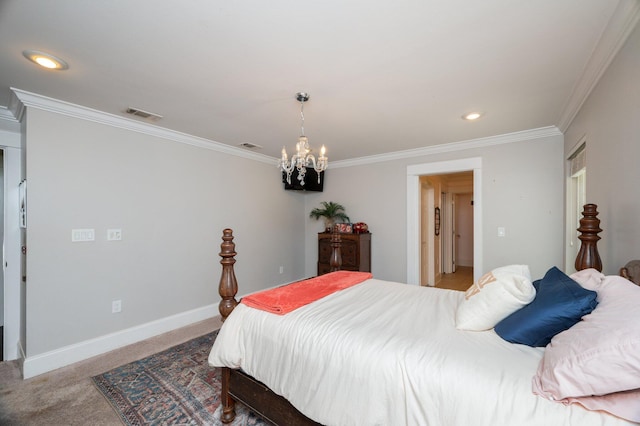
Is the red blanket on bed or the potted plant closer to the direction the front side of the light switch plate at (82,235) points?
the red blanket on bed

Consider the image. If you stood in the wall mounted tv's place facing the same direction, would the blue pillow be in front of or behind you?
in front

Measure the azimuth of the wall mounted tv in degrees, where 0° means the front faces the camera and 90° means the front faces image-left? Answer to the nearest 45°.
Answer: approximately 0°

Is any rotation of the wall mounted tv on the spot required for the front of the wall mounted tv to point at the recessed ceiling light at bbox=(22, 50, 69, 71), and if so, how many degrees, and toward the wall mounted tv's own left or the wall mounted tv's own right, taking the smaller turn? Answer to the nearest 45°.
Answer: approximately 45° to the wall mounted tv's own right

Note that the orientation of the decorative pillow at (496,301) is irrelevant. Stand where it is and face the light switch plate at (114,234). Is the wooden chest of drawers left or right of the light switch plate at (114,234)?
right

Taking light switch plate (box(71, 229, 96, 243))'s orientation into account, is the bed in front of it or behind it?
in front
